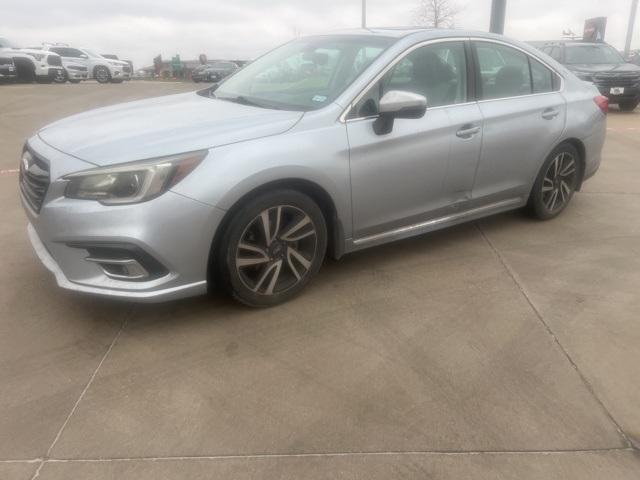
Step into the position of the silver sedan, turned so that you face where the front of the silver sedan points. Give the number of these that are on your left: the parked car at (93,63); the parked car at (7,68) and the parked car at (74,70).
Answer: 0

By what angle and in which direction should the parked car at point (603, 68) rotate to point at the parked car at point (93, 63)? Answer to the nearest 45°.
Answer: approximately 135° to its right

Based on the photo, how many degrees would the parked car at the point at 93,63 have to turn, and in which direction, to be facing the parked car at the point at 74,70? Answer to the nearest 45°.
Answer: approximately 90° to its right

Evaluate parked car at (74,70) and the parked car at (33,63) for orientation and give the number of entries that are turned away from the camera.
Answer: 0

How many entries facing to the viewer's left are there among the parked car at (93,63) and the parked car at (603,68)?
0

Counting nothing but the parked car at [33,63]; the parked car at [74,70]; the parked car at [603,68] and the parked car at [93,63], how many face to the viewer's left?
0

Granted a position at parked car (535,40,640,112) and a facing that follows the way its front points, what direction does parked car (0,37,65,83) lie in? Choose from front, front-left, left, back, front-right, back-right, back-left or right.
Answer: back-right

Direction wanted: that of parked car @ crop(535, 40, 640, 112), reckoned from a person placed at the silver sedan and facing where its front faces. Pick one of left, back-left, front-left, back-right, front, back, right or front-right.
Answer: back

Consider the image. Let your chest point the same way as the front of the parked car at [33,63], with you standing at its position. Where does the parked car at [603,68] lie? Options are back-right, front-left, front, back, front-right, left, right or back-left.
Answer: front

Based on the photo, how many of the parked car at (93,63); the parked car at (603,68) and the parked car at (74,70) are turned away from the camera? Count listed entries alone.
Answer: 0

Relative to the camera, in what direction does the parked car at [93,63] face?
facing the viewer and to the right of the viewer

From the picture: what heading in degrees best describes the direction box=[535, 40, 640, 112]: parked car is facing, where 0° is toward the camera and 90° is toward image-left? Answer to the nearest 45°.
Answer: approximately 315°

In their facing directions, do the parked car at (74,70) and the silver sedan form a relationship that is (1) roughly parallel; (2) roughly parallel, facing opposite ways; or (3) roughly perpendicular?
roughly perpendicular

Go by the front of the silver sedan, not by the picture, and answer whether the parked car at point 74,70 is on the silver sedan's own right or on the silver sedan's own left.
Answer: on the silver sedan's own right

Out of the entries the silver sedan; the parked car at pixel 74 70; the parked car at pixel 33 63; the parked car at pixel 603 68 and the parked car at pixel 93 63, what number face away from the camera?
0

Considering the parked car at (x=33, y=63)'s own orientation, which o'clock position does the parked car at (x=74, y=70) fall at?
the parked car at (x=74, y=70) is roughly at 8 o'clock from the parked car at (x=33, y=63).

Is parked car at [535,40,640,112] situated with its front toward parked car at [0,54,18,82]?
no
